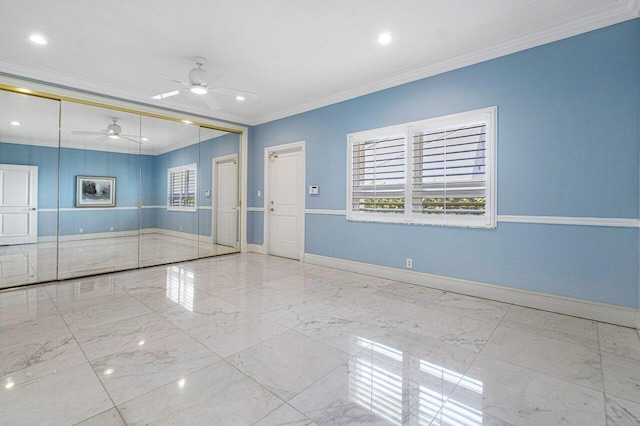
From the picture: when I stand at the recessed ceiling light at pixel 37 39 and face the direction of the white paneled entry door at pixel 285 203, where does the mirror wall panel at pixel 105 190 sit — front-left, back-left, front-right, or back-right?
front-left

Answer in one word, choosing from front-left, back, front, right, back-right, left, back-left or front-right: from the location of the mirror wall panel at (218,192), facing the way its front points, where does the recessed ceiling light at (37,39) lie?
right

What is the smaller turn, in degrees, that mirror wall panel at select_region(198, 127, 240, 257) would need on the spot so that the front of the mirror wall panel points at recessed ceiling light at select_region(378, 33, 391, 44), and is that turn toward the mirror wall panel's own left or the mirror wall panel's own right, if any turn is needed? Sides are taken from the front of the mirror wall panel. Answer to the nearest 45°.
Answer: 0° — it already faces it

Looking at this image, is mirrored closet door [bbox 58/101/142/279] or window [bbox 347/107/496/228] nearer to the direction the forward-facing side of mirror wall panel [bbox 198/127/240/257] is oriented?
the window

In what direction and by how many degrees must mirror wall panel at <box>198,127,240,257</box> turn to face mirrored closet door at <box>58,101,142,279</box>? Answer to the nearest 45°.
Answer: approximately 90° to its right

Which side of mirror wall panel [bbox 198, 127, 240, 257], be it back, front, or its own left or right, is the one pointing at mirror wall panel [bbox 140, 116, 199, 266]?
right

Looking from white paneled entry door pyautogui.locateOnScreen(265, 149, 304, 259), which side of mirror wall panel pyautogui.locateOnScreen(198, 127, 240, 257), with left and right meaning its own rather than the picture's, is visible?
front

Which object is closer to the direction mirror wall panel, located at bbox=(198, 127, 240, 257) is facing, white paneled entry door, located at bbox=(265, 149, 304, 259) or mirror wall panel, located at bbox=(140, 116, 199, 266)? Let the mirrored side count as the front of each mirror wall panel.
the white paneled entry door

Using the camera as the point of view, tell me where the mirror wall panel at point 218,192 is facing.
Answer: facing the viewer and to the right of the viewer

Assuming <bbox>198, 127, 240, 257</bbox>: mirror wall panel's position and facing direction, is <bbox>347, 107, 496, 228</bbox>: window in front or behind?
in front
